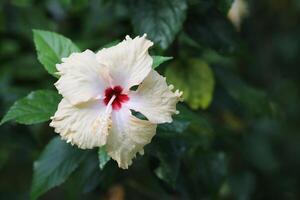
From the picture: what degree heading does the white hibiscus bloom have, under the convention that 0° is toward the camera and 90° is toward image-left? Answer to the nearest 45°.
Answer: approximately 0°

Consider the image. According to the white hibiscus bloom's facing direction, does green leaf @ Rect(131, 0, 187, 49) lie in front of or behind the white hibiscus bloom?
behind

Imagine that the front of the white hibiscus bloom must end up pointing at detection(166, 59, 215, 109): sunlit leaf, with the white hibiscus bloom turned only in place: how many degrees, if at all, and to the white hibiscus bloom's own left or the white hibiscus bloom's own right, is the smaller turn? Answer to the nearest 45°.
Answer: approximately 135° to the white hibiscus bloom's own left
